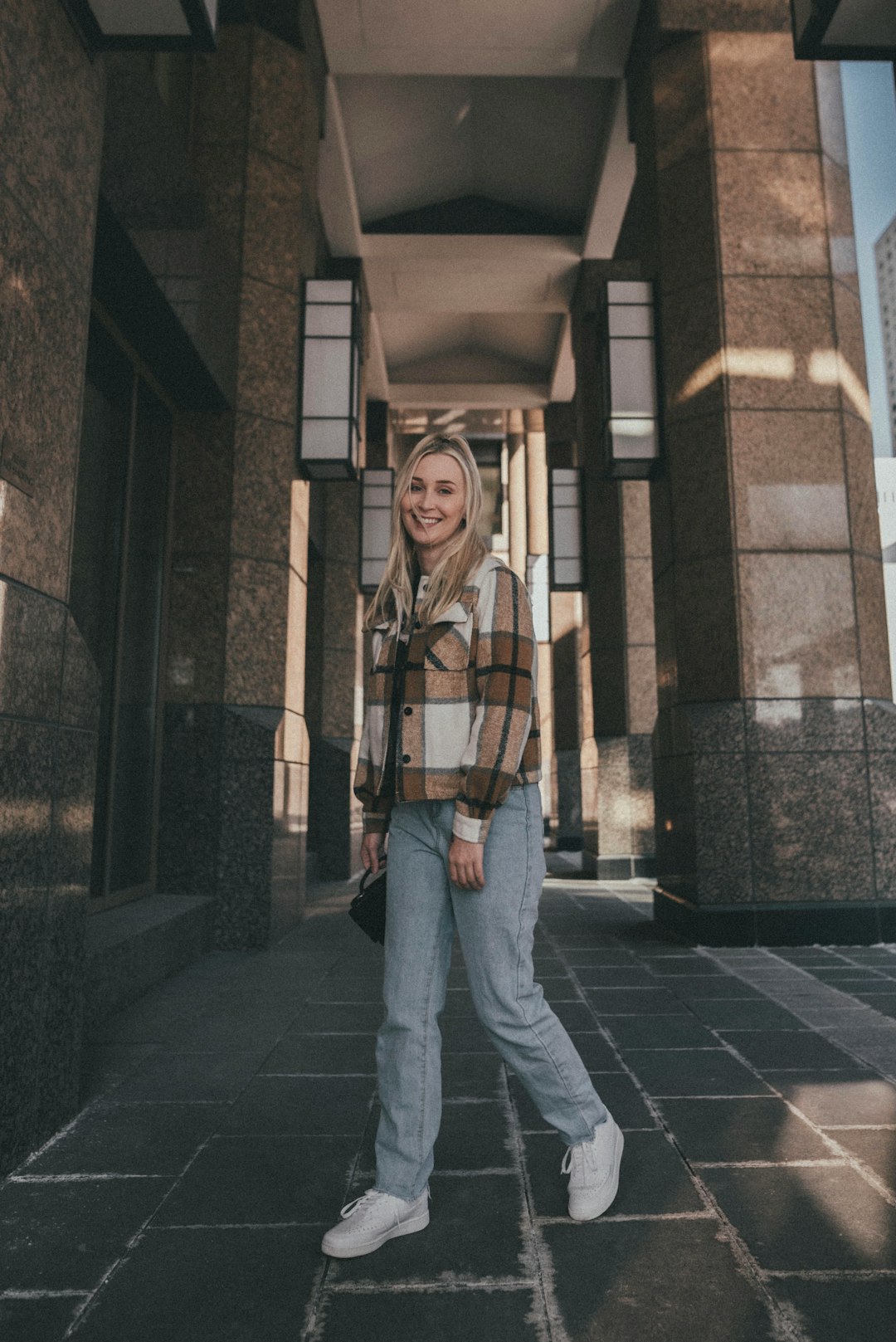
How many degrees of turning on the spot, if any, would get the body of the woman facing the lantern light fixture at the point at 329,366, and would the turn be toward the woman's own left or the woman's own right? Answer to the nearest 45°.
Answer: approximately 135° to the woman's own right

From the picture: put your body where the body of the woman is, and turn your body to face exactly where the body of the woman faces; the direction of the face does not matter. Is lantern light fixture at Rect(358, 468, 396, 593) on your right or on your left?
on your right

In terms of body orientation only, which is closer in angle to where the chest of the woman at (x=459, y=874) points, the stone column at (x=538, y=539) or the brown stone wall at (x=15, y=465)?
the brown stone wall

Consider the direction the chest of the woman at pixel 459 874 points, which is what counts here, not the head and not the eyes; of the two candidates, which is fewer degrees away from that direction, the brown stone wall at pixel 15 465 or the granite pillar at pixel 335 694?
the brown stone wall

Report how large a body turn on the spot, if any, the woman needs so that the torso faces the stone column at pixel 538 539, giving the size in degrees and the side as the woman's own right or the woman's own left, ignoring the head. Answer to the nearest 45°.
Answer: approximately 135° to the woman's own right

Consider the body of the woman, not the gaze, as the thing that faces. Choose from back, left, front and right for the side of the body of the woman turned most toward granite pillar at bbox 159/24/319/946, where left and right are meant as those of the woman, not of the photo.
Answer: right

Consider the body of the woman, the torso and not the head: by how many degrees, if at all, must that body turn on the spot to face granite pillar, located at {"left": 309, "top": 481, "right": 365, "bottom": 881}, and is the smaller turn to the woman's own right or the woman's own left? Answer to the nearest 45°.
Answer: approximately 135° to the woman's own right

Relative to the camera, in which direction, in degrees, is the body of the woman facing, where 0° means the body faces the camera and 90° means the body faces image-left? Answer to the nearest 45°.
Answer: approximately 45°
